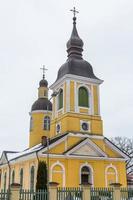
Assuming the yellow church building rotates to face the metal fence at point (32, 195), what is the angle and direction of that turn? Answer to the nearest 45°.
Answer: approximately 45° to its right

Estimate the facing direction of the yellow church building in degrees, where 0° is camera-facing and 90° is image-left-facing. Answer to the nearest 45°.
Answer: approximately 315°

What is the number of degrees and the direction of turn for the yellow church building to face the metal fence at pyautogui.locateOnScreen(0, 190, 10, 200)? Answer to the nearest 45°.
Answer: approximately 45° to its right

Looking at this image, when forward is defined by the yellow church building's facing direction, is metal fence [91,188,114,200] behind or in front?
in front
